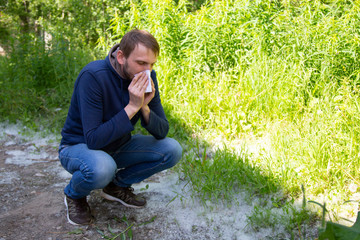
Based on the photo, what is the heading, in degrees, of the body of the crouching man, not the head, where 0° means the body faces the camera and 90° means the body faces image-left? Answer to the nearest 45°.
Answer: approximately 315°
